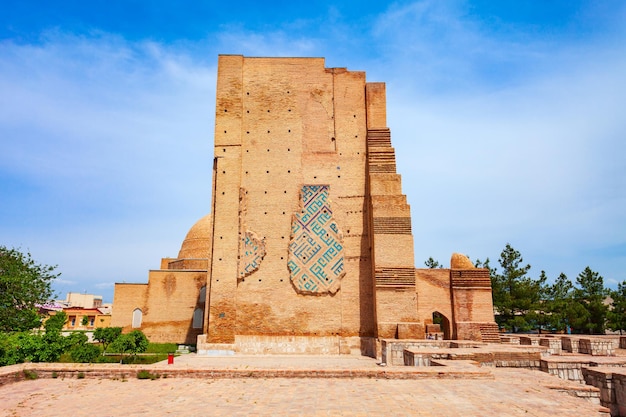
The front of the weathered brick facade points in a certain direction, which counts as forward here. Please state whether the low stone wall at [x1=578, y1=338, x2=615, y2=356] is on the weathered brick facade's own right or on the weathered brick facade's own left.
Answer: on the weathered brick facade's own left

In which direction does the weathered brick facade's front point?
toward the camera

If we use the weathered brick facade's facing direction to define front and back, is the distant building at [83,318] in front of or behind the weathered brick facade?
behind

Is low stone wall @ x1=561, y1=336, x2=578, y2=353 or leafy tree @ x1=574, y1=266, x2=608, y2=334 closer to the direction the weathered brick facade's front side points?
the low stone wall

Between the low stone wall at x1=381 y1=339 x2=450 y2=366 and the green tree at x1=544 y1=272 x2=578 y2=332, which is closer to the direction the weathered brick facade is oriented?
the low stone wall

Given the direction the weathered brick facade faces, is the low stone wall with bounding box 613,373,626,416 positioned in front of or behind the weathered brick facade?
in front

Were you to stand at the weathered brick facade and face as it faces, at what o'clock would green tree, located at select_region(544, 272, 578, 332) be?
The green tree is roughly at 8 o'clock from the weathered brick facade.

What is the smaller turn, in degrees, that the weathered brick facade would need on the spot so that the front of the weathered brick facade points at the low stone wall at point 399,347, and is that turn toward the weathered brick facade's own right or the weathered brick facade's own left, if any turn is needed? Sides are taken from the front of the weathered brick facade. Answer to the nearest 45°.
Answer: approximately 45° to the weathered brick facade's own left

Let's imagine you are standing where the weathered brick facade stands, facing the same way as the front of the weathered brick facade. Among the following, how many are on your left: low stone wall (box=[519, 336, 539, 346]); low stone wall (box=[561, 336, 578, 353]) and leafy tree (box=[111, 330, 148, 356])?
2

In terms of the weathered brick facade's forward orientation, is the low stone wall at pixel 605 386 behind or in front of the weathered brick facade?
in front

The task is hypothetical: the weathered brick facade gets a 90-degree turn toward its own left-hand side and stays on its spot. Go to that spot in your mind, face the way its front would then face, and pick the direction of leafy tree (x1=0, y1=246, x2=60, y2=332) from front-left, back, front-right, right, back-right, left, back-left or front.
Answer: back

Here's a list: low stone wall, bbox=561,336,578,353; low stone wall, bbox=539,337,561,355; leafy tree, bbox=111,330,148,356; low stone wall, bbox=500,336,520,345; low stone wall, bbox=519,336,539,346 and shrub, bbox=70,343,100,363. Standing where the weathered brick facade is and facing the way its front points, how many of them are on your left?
4

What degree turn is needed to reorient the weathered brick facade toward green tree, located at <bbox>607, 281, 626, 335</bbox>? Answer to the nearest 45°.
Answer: approximately 135° to its left

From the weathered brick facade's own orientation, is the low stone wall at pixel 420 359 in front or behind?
in front

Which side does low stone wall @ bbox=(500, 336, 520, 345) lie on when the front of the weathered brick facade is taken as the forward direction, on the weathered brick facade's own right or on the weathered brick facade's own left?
on the weathered brick facade's own left

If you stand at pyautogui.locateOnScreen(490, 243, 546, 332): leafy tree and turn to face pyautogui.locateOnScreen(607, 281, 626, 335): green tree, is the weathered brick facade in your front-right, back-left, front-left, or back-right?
back-right

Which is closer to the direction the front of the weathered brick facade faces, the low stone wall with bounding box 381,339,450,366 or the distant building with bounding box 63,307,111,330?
the low stone wall

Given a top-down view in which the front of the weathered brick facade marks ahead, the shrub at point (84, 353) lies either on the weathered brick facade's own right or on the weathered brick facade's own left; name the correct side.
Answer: on the weathered brick facade's own right
